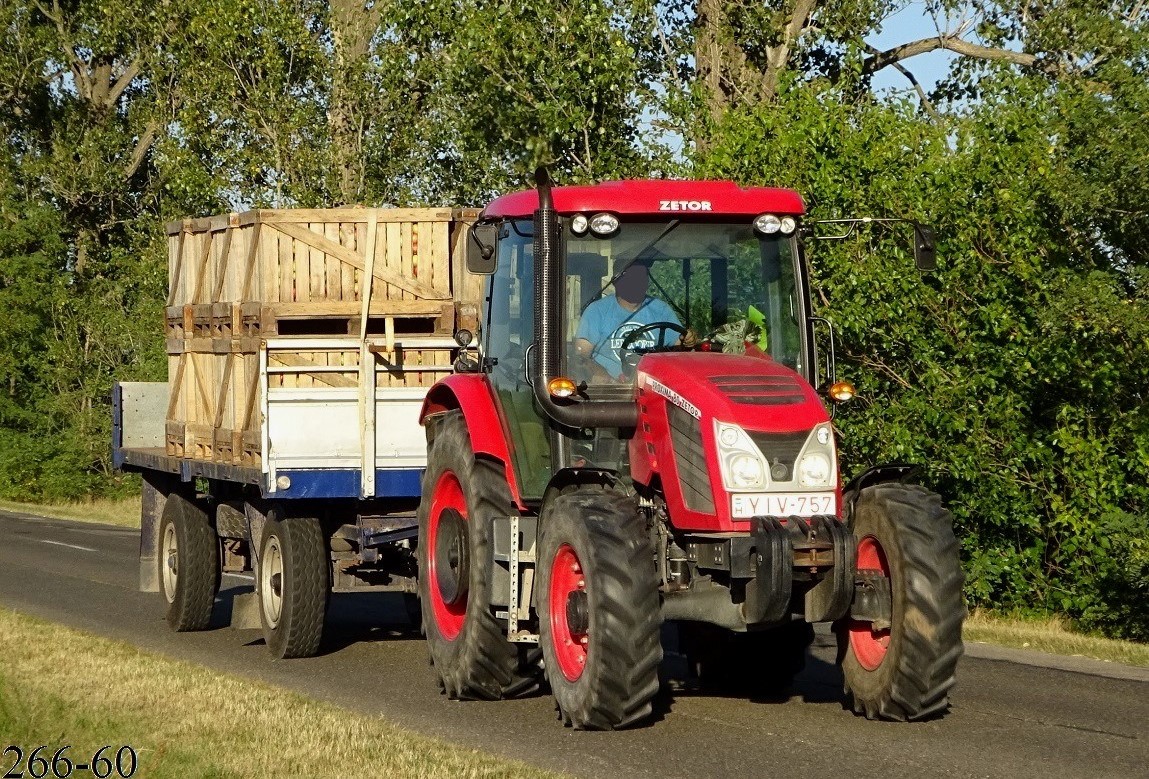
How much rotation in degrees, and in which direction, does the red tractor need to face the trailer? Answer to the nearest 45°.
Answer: approximately 180°

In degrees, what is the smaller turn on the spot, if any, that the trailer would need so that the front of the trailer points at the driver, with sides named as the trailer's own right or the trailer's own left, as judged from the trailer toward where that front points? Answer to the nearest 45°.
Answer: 0° — it already faces them

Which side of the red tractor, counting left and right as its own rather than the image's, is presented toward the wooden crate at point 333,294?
back

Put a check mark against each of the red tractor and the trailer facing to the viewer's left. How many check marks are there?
0

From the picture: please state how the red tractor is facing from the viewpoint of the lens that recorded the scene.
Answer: facing the viewer and to the right of the viewer

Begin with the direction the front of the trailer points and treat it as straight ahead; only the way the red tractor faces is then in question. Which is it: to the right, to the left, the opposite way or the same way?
the same way

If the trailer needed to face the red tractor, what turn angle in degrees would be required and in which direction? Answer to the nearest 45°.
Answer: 0° — it already faces it
